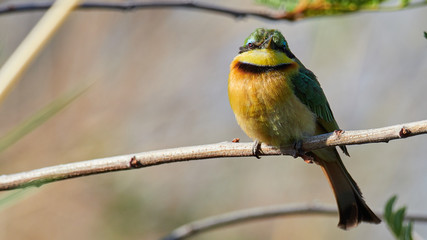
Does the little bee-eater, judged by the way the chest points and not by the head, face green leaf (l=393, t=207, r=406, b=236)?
no

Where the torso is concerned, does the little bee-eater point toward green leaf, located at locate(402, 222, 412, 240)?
no

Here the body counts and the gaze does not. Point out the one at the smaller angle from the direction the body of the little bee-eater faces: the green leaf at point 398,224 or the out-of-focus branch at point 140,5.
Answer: the out-of-focus branch

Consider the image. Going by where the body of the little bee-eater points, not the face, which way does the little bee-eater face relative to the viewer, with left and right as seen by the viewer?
facing the viewer and to the left of the viewer
